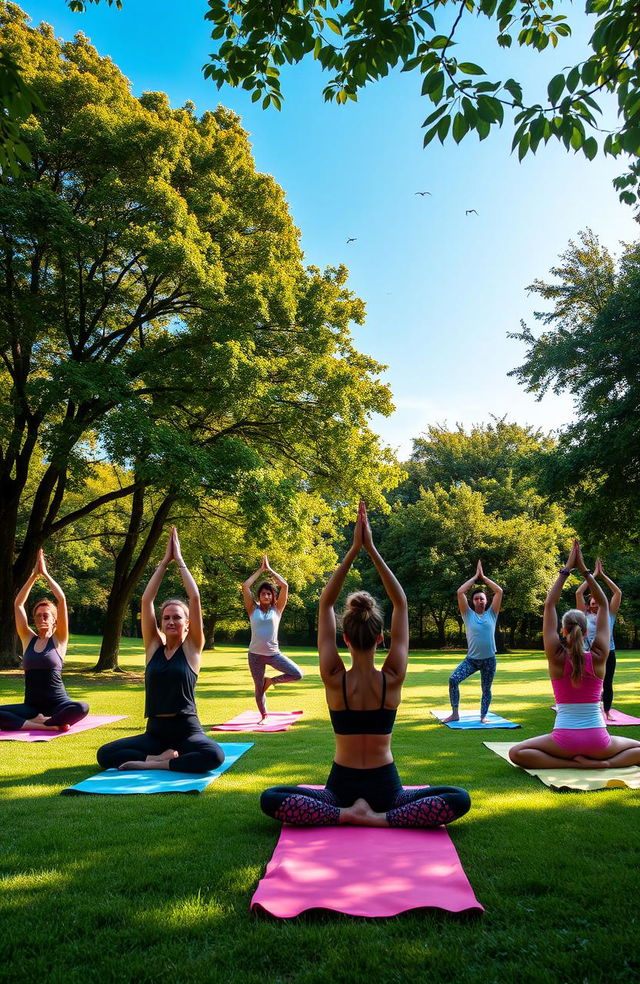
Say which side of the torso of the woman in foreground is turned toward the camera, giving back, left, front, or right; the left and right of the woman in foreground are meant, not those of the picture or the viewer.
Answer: back

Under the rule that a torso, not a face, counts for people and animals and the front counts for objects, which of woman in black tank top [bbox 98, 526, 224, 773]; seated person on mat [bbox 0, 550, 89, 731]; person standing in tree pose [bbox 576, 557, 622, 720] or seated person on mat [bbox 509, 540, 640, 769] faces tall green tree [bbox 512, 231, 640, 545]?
seated person on mat [bbox 509, 540, 640, 769]

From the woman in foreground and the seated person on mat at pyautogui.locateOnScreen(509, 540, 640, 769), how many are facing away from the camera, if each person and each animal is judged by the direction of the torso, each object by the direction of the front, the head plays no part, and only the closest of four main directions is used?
2

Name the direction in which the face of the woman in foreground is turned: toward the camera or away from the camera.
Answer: away from the camera

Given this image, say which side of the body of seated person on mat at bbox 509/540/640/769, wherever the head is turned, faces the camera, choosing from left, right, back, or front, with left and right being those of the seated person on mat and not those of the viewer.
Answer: back

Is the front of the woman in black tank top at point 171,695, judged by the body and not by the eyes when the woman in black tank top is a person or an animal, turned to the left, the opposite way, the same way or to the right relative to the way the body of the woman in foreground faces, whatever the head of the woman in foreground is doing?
the opposite way

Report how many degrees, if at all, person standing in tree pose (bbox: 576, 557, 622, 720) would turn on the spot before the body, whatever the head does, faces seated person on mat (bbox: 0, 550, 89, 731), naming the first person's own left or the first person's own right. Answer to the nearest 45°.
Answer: approximately 45° to the first person's own right

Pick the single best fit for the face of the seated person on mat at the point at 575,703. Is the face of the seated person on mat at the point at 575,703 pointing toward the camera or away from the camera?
away from the camera
